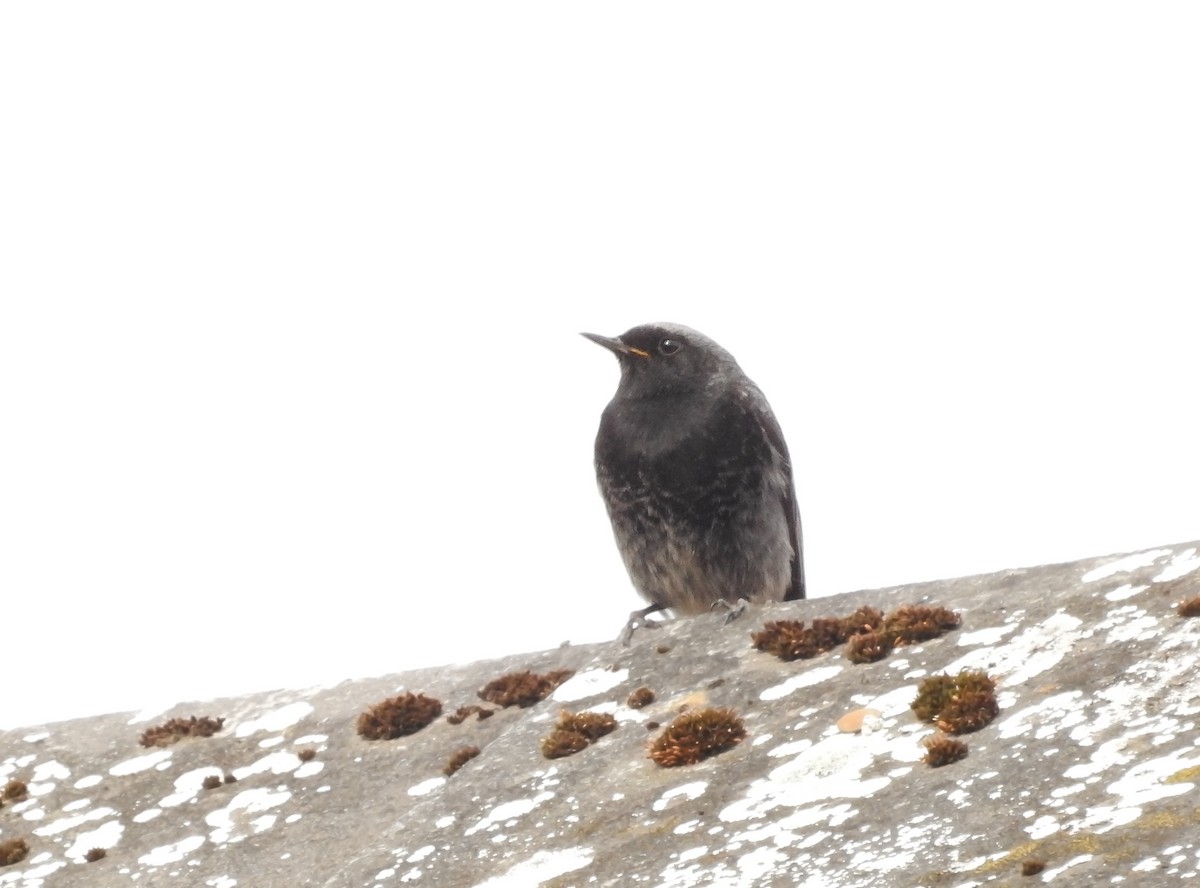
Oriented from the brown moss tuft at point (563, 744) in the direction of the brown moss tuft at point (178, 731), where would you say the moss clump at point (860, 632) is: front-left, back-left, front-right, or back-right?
back-right

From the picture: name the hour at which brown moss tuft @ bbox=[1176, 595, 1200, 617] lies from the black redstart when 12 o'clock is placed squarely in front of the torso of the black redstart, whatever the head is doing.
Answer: The brown moss tuft is roughly at 8 o'clock from the black redstart.

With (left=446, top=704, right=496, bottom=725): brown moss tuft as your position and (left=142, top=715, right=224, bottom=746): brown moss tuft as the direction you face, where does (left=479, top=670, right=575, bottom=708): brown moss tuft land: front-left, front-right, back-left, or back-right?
back-right

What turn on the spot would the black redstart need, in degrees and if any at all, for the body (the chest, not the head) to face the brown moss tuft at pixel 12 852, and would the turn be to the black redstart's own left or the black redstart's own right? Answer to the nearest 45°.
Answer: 0° — it already faces it

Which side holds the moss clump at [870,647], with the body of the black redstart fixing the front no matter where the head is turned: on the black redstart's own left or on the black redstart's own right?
on the black redstart's own left

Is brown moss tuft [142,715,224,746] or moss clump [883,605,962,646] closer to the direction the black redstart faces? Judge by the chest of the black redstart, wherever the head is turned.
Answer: the brown moss tuft

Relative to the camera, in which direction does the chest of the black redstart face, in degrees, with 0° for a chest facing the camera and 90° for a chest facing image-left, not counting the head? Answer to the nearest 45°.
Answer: approximately 45°

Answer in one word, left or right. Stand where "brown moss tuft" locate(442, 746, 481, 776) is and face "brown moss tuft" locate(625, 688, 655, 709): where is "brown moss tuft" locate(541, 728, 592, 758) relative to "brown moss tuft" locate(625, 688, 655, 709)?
right

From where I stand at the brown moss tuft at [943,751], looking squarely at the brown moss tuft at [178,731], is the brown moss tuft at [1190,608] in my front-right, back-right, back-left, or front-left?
back-right
